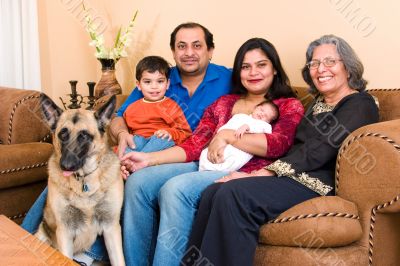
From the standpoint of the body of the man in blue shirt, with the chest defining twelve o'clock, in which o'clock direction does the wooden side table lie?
The wooden side table is roughly at 1 o'clock from the man in blue shirt.

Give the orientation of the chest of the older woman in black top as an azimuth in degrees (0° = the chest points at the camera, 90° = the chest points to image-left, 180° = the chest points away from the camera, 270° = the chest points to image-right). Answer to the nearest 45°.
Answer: approximately 45°

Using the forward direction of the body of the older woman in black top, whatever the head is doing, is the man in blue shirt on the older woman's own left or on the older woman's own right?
on the older woman's own right

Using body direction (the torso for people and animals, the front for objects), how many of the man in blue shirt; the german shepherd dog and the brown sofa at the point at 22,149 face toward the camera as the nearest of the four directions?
3

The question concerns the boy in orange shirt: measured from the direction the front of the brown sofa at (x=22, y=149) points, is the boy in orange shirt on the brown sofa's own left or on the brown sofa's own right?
on the brown sofa's own left

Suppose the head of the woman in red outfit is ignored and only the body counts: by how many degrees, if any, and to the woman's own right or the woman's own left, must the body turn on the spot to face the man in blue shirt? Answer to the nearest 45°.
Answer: approximately 135° to the woman's own right

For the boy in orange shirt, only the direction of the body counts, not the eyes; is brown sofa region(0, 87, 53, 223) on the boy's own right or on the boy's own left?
on the boy's own right

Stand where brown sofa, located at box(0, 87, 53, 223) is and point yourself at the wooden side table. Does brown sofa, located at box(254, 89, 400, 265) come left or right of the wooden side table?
left
